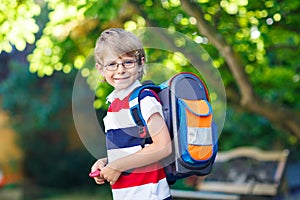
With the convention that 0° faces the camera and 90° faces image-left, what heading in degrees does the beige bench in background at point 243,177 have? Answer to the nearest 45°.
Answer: approximately 45°
